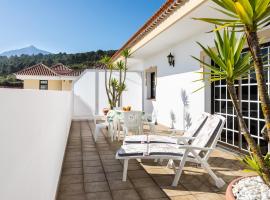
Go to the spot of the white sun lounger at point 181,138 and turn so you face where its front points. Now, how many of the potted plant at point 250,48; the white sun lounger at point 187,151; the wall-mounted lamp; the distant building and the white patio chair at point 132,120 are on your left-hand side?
2

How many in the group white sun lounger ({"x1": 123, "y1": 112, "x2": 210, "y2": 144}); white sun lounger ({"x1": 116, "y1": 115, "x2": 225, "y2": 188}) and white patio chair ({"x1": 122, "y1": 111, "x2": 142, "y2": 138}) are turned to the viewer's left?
2

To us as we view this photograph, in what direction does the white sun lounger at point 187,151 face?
facing to the left of the viewer

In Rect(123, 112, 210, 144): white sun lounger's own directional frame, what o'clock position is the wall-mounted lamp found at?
The wall-mounted lamp is roughly at 3 o'clock from the white sun lounger.

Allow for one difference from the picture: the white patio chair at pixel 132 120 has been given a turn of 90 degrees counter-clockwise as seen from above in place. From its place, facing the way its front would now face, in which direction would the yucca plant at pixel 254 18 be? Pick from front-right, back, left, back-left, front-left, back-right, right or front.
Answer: left

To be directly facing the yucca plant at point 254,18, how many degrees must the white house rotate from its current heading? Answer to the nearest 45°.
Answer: approximately 45° to its left

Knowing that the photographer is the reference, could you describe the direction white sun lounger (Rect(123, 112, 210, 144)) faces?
facing to the left of the viewer

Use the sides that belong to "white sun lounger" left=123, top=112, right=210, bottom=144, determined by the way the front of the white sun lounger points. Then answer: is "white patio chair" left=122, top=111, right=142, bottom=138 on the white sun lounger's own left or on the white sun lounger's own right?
on the white sun lounger's own right

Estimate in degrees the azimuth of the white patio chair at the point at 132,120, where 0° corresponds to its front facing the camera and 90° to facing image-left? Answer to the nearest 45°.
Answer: approximately 180°

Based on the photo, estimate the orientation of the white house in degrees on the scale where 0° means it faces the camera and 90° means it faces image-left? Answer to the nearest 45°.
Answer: approximately 45°

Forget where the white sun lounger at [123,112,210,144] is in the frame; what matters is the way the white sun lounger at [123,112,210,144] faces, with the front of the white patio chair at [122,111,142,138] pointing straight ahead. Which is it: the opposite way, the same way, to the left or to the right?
to the left
